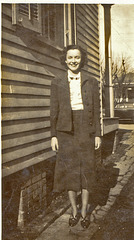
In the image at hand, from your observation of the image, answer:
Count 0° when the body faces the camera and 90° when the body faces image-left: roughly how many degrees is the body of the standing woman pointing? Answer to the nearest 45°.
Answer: approximately 0°
